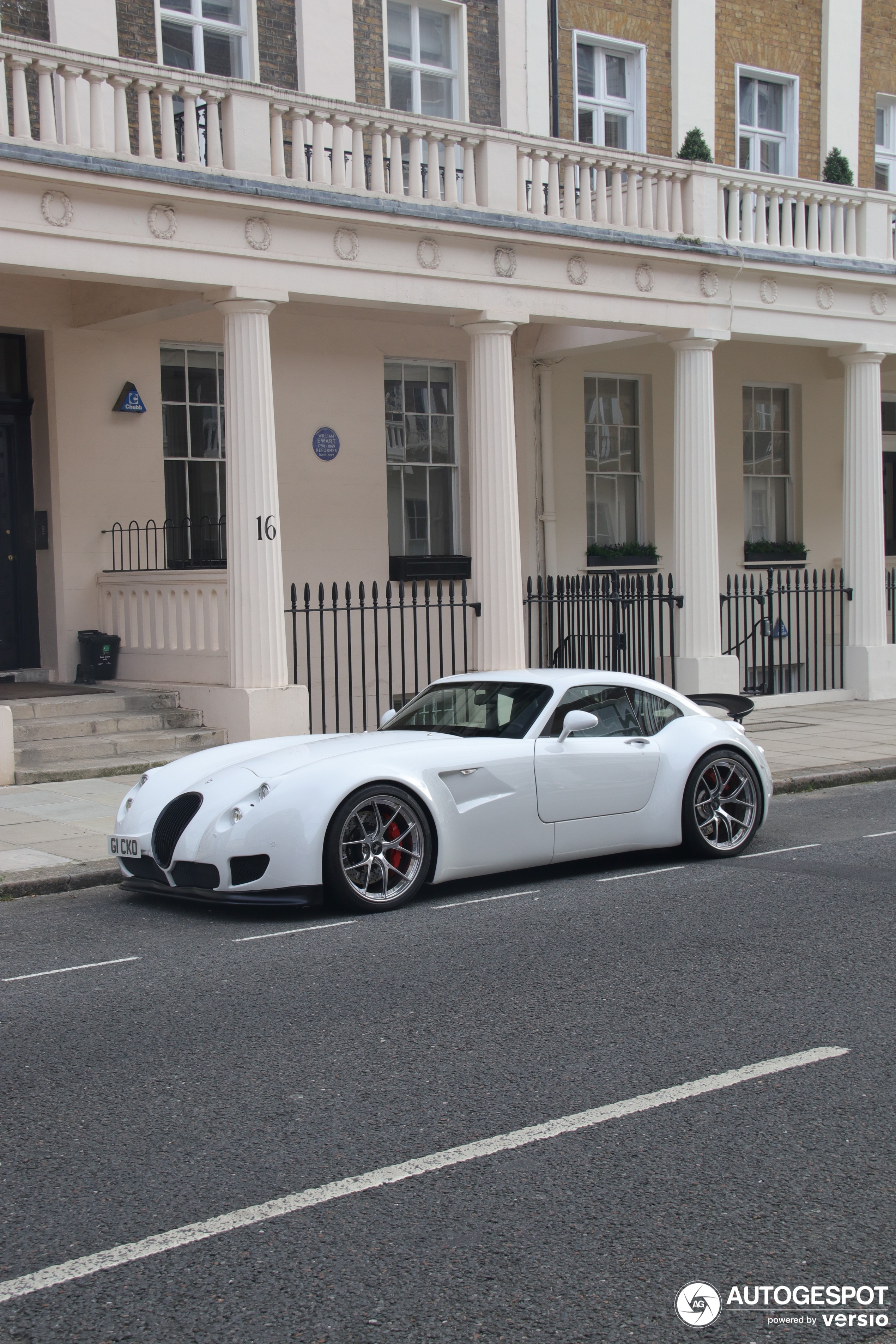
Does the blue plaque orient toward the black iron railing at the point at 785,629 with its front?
no

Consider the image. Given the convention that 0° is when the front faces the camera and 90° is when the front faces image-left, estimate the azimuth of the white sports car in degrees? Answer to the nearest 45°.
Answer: approximately 45°

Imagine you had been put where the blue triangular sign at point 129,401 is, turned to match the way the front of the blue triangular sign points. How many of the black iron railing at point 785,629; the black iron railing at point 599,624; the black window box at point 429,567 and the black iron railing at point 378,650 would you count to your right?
0

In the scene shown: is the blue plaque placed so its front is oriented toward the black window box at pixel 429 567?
no

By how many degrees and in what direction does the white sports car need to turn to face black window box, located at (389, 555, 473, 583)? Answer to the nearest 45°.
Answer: approximately 135° to its right

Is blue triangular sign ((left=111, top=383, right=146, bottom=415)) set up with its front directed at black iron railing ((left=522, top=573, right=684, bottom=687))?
no

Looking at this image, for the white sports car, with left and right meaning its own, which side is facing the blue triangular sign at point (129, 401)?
right

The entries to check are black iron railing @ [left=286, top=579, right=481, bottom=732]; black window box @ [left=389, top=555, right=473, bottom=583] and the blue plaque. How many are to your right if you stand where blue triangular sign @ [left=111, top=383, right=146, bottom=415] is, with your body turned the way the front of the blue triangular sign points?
0

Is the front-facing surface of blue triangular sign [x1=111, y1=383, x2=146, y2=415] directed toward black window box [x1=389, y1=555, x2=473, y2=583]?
no

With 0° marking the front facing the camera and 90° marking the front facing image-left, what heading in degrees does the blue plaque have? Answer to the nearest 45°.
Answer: approximately 315°

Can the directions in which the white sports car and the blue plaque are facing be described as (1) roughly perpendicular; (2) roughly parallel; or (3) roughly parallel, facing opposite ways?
roughly perpendicular

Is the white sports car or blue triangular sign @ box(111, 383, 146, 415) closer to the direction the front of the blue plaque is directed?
the white sports car

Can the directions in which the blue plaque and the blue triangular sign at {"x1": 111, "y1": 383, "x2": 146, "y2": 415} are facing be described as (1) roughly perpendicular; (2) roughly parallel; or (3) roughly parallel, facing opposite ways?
roughly parallel

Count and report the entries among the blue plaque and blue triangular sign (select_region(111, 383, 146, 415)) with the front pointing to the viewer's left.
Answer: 0
